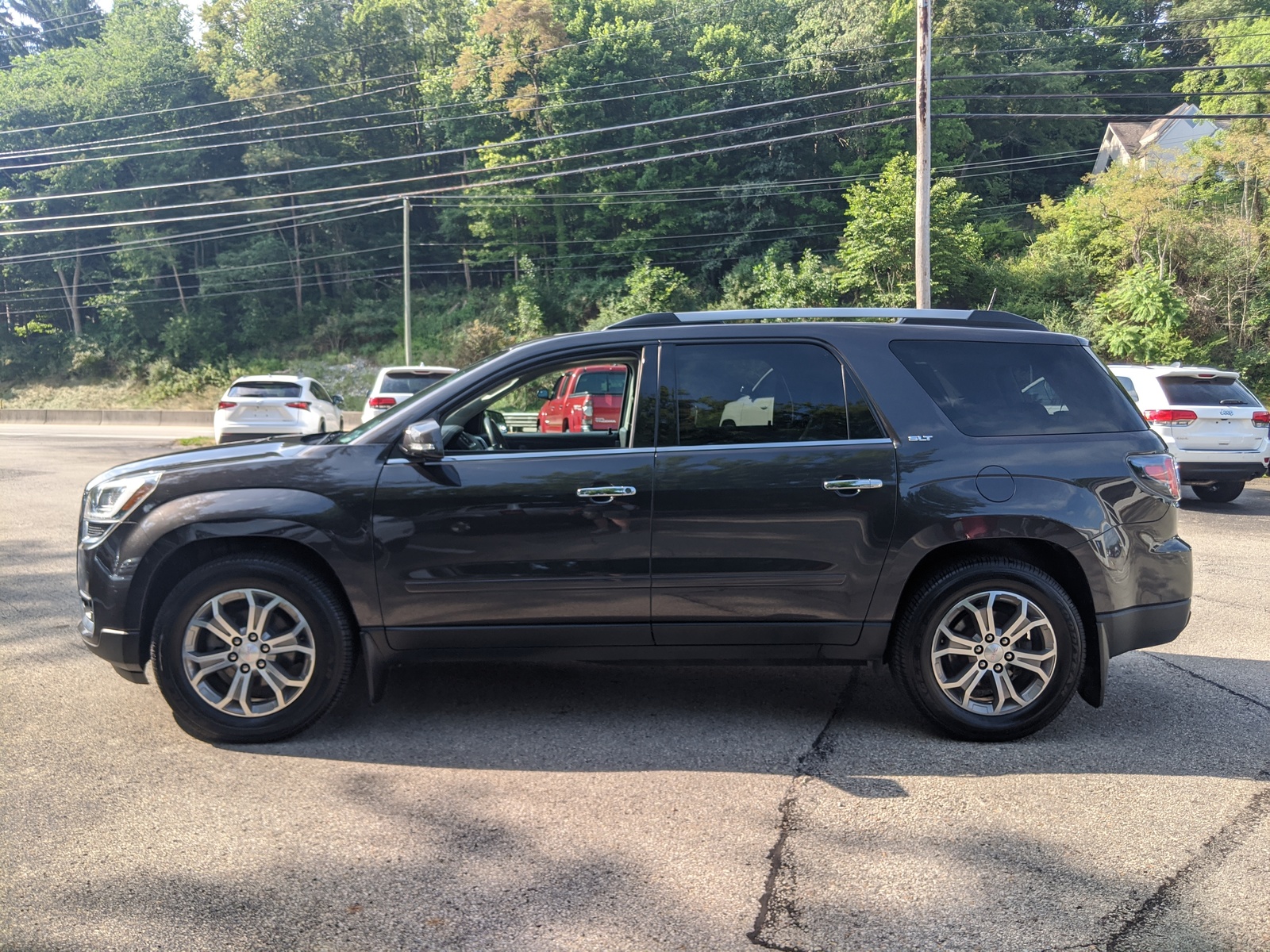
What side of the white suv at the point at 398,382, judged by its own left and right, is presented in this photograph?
back

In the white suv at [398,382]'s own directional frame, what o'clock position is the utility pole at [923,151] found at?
The utility pole is roughly at 3 o'clock from the white suv.

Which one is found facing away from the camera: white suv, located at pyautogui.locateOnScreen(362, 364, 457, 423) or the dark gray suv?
the white suv

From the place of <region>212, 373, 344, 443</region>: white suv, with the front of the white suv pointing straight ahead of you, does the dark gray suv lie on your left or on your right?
on your right

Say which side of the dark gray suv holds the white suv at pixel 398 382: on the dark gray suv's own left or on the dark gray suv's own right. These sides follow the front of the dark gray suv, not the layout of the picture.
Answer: on the dark gray suv's own right

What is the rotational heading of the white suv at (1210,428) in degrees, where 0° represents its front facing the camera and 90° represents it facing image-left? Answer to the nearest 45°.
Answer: approximately 135°

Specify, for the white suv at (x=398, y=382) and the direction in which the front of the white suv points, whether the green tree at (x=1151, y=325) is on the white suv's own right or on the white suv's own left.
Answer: on the white suv's own right

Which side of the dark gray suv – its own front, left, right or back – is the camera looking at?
left

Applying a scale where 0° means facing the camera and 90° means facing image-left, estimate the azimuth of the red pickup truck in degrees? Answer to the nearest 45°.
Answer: approximately 135°

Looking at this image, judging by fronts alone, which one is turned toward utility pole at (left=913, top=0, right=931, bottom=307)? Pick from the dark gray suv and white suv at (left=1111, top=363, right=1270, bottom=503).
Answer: the white suv

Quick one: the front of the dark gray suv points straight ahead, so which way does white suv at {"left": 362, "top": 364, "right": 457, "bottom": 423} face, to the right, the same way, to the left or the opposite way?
to the right

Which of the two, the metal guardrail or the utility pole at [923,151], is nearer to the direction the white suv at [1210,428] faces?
the utility pole

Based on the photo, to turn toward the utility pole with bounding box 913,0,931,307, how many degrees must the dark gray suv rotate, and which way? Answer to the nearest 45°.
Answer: approximately 90° to its right
